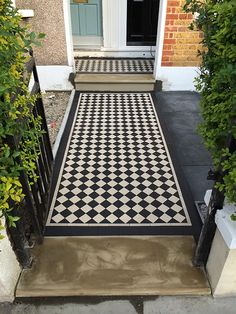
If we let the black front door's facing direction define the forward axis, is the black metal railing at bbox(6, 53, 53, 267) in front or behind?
in front

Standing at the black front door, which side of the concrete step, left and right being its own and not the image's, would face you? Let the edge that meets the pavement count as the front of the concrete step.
back

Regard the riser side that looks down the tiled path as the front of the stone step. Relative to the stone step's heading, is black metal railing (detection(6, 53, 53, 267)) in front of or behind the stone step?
in front

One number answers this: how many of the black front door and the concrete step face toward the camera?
2

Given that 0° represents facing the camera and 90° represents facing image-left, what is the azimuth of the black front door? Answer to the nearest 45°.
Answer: approximately 0°

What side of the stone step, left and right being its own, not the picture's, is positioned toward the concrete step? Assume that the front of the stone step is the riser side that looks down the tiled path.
front

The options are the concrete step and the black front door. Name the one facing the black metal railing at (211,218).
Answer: the black front door

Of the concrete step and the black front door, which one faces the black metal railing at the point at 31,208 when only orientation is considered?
the black front door

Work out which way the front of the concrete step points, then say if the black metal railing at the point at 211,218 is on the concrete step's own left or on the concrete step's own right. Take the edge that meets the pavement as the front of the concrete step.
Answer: on the concrete step's own left
